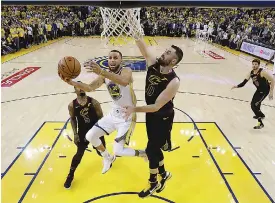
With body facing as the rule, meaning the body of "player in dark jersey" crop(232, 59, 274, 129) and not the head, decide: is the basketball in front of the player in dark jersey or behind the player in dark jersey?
in front

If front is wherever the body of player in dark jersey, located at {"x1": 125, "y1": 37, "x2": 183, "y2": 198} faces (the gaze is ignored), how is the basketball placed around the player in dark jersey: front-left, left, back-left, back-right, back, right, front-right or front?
front-right

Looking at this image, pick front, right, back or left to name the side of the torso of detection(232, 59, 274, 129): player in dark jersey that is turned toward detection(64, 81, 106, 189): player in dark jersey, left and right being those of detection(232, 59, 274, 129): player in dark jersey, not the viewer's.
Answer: front

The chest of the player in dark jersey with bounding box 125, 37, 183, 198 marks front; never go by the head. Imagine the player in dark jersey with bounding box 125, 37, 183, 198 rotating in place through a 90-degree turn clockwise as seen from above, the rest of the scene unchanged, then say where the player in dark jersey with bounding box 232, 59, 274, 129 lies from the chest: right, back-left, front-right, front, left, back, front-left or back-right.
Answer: right

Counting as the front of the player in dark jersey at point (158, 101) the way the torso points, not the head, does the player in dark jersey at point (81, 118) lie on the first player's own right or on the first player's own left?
on the first player's own right

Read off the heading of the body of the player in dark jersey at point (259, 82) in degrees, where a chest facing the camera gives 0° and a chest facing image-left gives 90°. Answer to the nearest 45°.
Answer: approximately 45°
